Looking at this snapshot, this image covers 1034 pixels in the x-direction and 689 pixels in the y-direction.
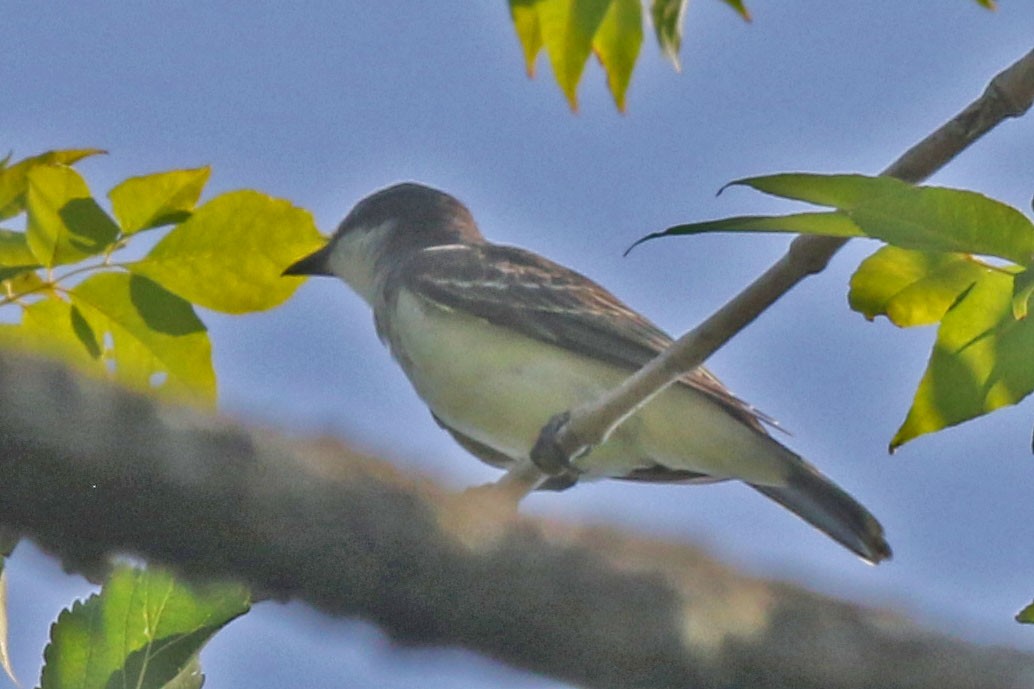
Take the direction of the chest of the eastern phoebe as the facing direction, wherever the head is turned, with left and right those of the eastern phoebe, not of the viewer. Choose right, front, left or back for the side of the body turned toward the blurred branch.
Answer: left

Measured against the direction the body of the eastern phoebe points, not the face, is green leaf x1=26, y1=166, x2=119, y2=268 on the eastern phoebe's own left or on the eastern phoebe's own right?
on the eastern phoebe's own left

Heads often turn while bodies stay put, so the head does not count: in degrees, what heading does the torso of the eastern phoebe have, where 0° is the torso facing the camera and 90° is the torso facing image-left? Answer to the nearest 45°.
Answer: approximately 90°

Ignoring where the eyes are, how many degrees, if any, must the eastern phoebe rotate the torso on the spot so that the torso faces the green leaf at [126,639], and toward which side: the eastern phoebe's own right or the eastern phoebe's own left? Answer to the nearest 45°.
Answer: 0° — it already faces it
